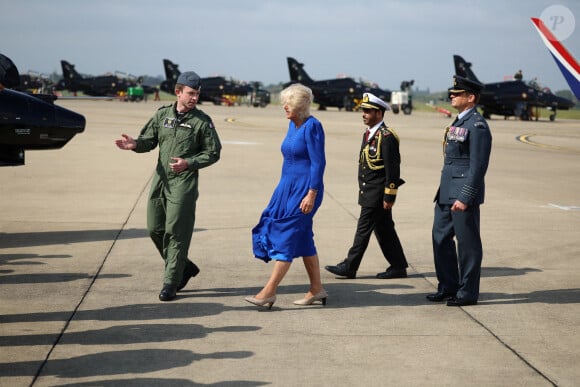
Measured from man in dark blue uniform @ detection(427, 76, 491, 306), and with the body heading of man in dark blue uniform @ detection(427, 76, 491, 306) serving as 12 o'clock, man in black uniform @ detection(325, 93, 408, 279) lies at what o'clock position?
man in black uniform @ detection(325, 93, 408, 279) is roughly at 3 o'clock from man in dark blue uniform @ detection(427, 76, 491, 306).

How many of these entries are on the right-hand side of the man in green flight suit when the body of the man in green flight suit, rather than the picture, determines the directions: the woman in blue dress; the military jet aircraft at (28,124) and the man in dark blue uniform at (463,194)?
1

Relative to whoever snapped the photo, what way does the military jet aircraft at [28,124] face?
facing to the right of the viewer

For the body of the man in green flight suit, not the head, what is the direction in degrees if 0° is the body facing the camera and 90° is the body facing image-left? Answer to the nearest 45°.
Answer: approximately 45°

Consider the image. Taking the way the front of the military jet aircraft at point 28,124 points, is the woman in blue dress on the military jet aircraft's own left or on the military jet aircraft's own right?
on the military jet aircraft's own right

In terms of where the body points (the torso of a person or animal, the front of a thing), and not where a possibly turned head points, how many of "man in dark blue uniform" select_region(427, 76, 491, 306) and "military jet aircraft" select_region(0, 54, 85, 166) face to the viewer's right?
1

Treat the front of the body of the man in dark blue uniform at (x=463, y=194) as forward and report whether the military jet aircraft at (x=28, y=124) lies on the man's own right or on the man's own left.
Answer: on the man's own right

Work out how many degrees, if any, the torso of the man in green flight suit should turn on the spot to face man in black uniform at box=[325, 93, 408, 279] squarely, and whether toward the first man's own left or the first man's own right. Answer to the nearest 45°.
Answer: approximately 135° to the first man's own left

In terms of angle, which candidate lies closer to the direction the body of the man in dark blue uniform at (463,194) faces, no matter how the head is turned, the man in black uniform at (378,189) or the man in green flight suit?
the man in green flight suit

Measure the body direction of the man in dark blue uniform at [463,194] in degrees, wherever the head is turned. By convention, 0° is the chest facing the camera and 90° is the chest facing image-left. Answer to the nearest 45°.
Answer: approximately 45°

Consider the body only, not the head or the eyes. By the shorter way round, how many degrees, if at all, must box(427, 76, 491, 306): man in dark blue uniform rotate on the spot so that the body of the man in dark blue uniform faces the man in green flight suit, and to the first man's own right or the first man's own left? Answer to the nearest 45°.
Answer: approximately 45° to the first man's own right

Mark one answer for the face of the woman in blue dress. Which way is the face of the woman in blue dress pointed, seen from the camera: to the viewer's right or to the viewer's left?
to the viewer's left

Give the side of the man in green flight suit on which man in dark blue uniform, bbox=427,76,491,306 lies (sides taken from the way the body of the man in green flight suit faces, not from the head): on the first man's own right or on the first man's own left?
on the first man's own left
